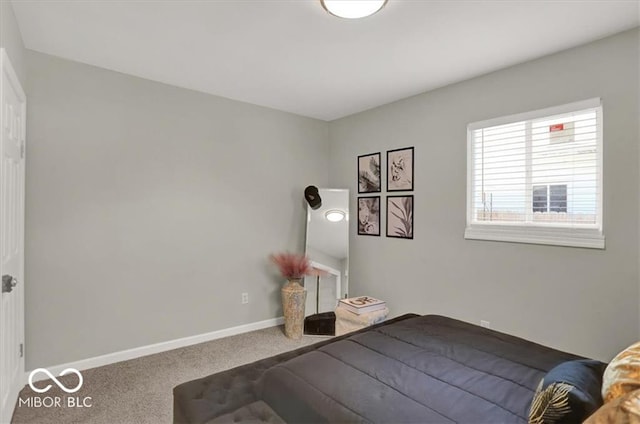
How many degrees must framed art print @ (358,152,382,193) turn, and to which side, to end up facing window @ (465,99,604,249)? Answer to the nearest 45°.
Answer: approximately 90° to its left

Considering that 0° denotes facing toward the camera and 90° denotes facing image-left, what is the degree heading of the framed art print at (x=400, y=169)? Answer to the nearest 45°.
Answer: approximately 45°

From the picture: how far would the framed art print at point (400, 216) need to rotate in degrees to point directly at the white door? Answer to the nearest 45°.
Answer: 0° — it already faces it

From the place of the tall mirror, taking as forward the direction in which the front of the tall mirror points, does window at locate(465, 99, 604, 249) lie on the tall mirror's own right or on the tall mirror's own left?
on the tall mirror's own left

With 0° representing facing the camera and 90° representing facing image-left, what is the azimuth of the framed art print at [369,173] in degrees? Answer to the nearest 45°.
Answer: approximately 45°
